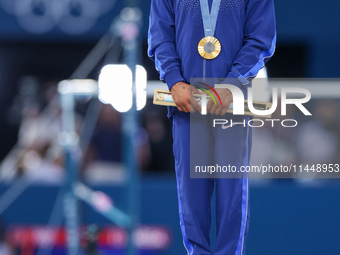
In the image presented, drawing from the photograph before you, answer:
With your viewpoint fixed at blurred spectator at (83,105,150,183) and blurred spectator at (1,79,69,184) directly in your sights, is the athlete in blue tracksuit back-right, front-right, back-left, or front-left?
back-left

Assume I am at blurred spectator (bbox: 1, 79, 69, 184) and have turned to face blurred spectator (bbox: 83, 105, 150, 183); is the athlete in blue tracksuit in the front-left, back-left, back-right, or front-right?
front-right

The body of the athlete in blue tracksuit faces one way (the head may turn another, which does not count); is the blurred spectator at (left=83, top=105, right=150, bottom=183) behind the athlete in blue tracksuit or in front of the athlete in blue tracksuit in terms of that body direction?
behind

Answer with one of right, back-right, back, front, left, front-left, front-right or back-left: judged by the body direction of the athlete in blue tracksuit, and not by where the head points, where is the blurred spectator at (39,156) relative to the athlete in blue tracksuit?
back-right

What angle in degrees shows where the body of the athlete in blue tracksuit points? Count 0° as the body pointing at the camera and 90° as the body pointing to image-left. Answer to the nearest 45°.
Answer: approximately 0°

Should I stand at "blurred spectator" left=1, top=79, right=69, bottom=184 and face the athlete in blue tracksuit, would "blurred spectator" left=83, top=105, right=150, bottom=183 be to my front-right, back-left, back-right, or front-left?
front-left
